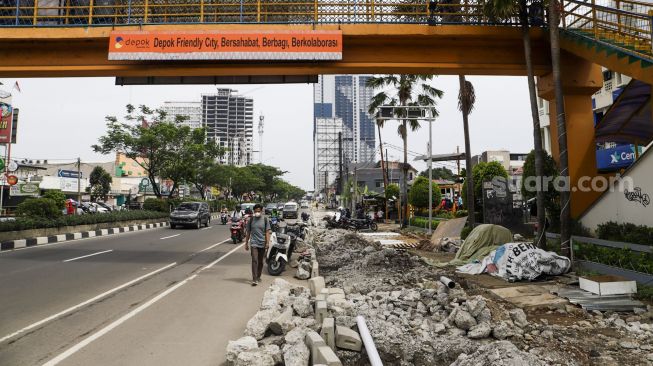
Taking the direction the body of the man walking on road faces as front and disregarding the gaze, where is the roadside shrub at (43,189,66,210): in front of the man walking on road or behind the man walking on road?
behind

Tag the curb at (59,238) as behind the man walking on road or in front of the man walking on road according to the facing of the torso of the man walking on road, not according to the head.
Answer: behind

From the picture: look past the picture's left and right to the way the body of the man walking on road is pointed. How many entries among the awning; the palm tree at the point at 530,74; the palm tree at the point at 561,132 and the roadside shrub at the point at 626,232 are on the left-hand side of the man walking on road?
4

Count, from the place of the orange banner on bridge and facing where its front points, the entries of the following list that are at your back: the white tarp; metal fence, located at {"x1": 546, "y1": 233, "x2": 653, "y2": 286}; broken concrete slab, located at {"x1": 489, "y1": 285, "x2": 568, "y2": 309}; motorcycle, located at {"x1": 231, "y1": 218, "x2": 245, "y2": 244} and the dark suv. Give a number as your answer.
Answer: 2

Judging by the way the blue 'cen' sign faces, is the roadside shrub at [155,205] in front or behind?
in front

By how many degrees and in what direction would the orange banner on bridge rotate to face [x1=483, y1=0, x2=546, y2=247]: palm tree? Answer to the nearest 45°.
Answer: approximately 90° to its left

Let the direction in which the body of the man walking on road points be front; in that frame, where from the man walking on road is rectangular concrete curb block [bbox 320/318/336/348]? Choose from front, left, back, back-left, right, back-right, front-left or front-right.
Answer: front

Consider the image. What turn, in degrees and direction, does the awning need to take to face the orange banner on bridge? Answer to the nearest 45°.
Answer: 0° — it already faces it

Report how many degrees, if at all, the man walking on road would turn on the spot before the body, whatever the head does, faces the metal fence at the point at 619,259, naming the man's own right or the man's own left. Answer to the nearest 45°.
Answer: approximately 90° to the man's own left

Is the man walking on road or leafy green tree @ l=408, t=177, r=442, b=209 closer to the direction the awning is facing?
the man walking on road

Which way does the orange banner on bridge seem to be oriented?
toward the camera

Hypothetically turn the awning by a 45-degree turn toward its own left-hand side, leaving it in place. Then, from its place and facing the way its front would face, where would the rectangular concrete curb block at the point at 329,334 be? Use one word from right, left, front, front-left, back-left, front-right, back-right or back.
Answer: front

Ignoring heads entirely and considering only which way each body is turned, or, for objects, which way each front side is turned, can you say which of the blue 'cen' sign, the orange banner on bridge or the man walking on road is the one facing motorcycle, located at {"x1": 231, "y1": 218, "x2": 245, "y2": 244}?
the blue 'cen' sign

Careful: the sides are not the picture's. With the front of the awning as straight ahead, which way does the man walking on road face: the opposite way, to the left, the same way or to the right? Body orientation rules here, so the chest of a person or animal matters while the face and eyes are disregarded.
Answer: to the left

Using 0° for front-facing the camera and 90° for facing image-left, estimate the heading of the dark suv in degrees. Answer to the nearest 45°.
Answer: approximately 45°
